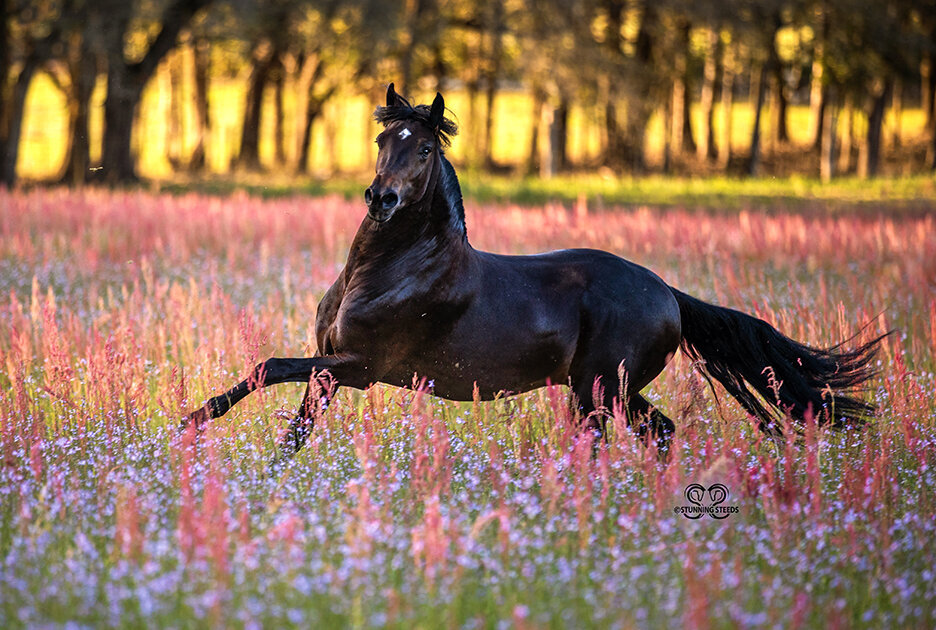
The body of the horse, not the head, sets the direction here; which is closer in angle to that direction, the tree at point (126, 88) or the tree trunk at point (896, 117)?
the tree

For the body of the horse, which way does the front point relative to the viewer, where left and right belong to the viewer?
facing to the left of the viewer

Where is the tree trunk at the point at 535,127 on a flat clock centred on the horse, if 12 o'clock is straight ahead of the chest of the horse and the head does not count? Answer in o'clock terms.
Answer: The tree trunk is roughly at 3 o'clock from the horse.

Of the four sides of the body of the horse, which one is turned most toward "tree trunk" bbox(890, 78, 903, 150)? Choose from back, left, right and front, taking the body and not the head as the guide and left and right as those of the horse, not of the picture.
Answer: right

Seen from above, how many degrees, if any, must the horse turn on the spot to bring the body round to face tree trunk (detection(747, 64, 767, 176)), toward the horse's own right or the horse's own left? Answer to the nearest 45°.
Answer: approximately 90° to the horse's own right

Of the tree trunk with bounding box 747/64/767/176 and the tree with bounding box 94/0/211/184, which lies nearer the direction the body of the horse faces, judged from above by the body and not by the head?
the tree
